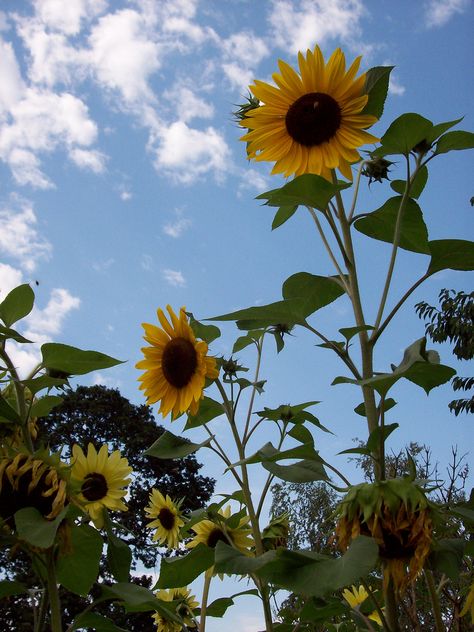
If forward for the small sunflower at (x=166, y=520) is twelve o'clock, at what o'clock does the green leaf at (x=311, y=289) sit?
The green leaf is roughly at 10 o'clock from the small sunflower.

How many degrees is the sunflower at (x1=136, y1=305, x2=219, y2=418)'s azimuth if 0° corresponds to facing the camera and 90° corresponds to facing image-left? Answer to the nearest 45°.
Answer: approximately 45°

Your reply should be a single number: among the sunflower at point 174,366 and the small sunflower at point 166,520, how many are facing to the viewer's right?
0

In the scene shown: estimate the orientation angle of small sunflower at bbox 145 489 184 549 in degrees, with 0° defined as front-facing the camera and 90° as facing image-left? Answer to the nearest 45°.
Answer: approximately 45°

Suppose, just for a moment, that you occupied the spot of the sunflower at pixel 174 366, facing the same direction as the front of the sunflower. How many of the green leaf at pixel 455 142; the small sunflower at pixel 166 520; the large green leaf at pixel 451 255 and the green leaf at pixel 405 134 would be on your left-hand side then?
3
